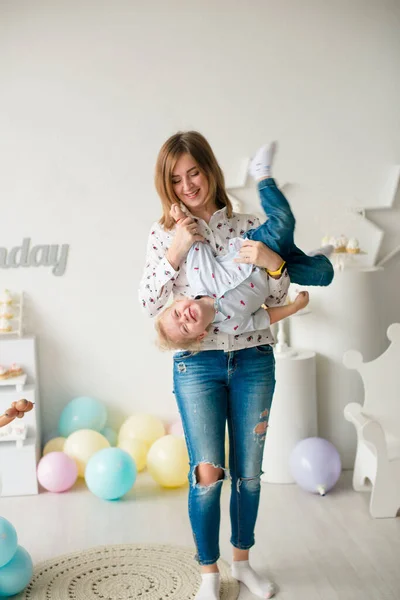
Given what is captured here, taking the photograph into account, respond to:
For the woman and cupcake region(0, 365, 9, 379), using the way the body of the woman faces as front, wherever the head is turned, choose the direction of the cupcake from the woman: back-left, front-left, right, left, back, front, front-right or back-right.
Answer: back-right

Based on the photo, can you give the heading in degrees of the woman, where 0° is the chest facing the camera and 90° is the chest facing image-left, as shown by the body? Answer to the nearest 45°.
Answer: approximately 0°

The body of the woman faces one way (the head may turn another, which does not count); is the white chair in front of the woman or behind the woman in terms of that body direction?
behind

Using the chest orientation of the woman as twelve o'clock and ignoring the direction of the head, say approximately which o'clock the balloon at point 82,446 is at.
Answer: The balloon is roughly at 5 o'clock from the woman.

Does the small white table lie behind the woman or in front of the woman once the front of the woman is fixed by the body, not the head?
behind

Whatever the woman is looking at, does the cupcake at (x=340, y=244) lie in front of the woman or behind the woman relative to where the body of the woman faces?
behind

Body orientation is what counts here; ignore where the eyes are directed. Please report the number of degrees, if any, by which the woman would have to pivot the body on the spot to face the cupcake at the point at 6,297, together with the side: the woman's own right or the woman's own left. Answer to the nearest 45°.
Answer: approximately 135° to the woman's own right

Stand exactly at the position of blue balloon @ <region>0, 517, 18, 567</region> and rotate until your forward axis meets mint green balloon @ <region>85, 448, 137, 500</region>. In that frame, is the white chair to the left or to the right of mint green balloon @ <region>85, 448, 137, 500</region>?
right

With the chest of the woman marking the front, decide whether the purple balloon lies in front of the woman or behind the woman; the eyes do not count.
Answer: behind

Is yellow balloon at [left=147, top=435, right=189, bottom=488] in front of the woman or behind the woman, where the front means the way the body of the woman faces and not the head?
behind
